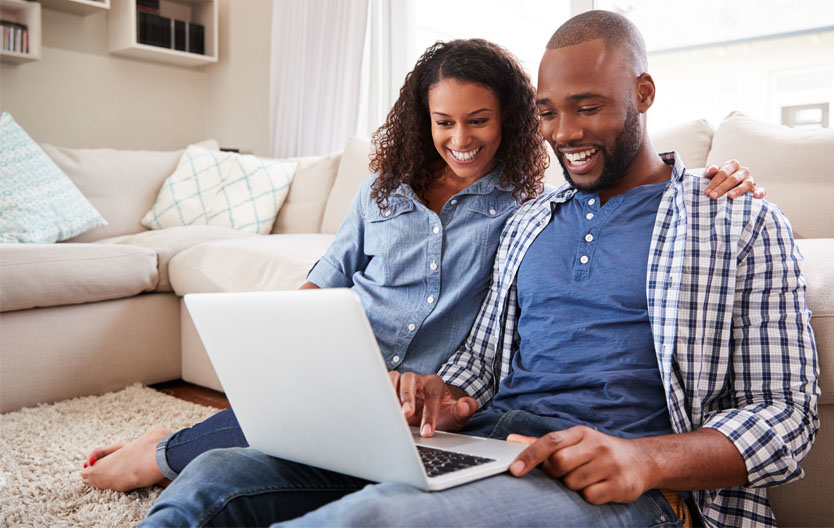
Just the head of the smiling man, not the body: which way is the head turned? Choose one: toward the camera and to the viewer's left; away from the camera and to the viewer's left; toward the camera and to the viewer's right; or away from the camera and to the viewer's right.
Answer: toward the camera and to the viewer's left

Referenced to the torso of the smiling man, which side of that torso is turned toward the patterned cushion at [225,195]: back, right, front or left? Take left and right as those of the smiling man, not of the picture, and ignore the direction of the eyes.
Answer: right

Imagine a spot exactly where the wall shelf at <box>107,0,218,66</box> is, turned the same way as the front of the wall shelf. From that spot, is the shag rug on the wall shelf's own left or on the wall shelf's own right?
on the wall shelf's own right

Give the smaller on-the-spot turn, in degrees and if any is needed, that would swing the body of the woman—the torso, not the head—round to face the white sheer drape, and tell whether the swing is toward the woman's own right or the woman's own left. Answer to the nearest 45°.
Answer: approximately 180°

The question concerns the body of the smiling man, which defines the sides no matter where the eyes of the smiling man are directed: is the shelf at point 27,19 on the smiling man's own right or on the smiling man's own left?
on the smiling man's own right

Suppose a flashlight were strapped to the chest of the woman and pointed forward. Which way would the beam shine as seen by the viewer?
toward the camera

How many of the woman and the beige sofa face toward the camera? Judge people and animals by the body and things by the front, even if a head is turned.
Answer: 2

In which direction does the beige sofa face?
toward the camera

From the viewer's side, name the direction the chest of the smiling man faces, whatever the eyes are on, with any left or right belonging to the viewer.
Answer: facing the viewer and to the left of the viewer

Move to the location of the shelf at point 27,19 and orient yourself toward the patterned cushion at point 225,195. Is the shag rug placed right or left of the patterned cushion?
right

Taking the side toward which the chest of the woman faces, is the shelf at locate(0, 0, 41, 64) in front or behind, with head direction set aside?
behind

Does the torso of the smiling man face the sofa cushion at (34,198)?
no

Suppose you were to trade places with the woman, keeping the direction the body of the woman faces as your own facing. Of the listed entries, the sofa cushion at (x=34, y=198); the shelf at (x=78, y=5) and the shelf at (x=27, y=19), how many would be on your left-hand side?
0

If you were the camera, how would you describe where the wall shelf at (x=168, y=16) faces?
facing the viewer and to the right of the viewer

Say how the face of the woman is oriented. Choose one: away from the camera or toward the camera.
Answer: toward the camera
